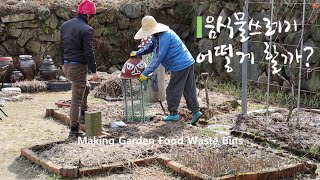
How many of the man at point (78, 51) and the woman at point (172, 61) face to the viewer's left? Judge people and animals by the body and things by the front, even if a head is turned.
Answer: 1

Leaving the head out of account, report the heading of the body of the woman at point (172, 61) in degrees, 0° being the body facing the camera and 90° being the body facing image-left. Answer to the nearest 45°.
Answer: approximately 90°

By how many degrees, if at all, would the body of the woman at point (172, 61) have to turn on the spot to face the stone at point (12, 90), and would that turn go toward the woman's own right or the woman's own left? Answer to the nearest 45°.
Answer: approximately 45° to the woman's own right

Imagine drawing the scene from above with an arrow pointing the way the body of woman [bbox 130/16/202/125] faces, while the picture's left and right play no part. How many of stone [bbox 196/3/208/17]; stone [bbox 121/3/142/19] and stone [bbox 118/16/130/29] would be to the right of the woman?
3

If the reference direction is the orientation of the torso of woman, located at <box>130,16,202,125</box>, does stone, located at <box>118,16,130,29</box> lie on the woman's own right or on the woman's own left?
on the woman's own right

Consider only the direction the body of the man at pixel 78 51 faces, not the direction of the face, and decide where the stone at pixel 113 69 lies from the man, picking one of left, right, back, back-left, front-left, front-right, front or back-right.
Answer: front-left

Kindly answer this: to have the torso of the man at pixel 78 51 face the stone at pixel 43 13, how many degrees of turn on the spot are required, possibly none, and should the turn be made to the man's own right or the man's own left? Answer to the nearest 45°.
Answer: approximately 45° to the man's own left

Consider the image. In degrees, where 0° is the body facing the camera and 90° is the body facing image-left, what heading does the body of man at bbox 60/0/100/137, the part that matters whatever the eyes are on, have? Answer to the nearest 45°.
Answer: approximately 225°

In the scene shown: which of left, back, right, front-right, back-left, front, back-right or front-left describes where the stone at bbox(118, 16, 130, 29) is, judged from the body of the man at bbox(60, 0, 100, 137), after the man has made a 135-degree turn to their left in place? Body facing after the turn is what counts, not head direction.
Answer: right

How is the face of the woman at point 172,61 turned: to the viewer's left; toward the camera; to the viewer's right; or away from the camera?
to the viewer's left

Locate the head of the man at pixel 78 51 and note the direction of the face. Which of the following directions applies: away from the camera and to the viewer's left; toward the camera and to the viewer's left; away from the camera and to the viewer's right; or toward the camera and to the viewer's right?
away from the camera and to the viewer's right

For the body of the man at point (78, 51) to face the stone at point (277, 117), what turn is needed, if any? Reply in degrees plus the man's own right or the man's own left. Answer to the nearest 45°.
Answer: approximately 45° to the man's own right

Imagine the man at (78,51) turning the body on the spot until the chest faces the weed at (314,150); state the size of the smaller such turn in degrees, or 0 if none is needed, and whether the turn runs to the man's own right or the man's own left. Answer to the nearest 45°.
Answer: approximately 90° to the man's own right
